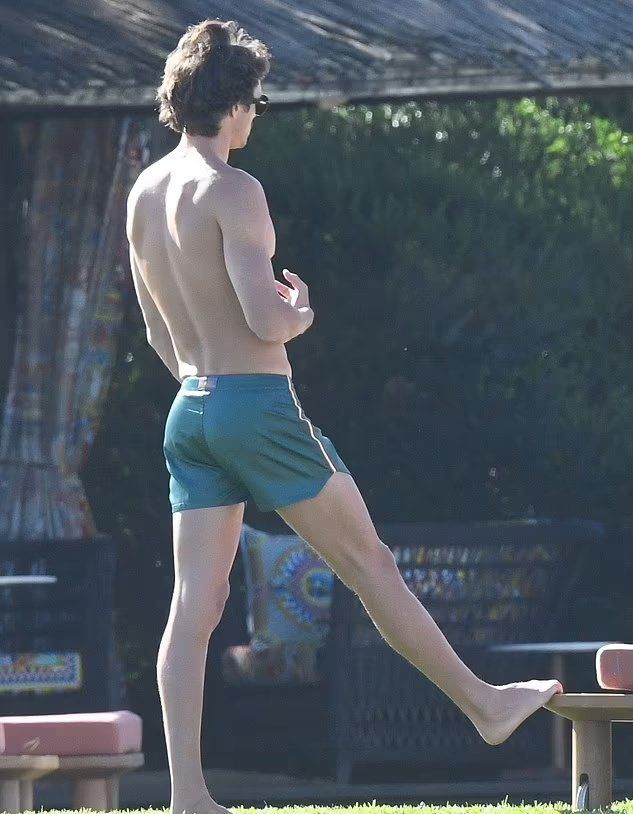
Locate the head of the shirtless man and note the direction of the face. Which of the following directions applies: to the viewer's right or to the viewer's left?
to the viewer's right

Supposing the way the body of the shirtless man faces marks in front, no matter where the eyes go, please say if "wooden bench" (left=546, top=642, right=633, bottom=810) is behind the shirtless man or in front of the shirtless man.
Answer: in front

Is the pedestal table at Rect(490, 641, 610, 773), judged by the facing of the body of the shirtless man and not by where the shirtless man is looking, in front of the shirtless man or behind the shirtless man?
in front

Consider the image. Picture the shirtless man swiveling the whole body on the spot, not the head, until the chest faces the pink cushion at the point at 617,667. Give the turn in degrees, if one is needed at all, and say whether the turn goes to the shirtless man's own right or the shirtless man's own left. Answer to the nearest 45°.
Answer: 0° — they already face it

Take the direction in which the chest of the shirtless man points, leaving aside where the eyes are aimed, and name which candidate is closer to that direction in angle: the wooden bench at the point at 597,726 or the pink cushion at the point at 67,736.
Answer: the wooden bench

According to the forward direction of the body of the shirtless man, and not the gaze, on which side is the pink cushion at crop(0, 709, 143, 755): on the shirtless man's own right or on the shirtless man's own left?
on the shirtless man's own left

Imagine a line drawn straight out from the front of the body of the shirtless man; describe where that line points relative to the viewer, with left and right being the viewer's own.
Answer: facing away from the viewer and to the right of the viewer
